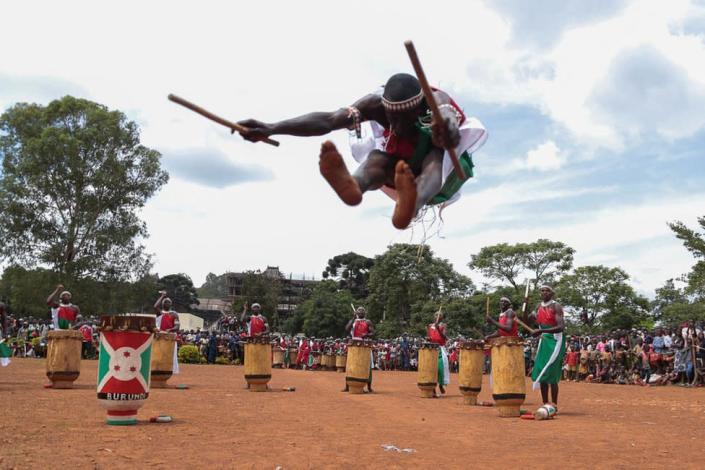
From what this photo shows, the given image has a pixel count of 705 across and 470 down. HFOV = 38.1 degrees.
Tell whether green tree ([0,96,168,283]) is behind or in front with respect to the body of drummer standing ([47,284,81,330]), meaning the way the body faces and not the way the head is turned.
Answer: behind

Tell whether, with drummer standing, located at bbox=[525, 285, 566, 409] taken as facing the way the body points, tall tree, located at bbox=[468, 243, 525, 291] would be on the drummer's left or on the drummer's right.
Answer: on the drummer's right

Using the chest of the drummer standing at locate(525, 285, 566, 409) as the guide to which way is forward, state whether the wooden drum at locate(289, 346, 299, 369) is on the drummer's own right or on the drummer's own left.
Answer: on the drummer's own right

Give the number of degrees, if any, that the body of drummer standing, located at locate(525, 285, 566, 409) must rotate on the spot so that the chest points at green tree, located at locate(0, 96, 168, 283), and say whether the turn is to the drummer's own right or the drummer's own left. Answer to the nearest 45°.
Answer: approximately 90° to the drummer's own right

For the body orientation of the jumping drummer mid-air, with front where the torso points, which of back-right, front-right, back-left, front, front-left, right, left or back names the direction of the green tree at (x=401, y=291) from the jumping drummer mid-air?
back

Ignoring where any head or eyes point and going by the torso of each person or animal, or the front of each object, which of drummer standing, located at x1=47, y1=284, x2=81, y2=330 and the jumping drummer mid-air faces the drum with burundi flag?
the drummer standing

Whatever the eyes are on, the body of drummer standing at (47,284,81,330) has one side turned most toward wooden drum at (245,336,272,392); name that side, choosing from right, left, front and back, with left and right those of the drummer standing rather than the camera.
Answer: left

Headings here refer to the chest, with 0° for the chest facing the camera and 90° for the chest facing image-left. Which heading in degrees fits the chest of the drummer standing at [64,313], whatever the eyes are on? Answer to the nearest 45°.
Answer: approximately 0°

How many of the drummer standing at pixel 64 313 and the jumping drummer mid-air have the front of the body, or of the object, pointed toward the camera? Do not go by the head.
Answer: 2

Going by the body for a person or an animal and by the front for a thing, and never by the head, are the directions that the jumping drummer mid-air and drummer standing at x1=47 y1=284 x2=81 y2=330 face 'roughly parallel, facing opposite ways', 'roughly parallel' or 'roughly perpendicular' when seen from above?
roughly parallel

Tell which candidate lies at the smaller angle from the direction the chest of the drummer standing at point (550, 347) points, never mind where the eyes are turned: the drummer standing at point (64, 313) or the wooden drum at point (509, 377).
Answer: the wooden drum

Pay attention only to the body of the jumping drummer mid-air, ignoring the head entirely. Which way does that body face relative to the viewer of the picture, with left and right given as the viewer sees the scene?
facing the viewer

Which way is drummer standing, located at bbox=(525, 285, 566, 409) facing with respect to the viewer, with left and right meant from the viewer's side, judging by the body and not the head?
facing the viewer and to the left of the viewer

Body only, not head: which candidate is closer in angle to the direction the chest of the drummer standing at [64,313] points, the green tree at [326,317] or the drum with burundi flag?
the drum with burundi flag
